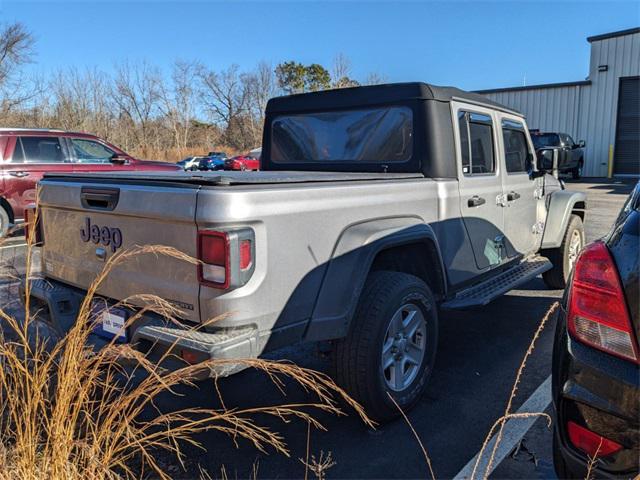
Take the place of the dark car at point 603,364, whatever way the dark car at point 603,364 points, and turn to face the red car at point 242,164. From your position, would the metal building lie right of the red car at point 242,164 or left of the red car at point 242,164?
right

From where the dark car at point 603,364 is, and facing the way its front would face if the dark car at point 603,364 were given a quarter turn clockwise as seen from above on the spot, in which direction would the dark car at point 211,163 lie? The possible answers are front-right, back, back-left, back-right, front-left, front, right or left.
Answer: back-left

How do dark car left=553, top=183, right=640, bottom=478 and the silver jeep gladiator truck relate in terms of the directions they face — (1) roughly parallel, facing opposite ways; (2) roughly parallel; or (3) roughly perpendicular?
roughly parallel

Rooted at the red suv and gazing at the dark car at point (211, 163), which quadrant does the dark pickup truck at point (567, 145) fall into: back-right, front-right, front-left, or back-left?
front-right

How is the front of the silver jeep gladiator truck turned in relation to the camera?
facing away from the viewer and to the right of the viewer

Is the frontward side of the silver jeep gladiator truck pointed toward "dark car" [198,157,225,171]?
no

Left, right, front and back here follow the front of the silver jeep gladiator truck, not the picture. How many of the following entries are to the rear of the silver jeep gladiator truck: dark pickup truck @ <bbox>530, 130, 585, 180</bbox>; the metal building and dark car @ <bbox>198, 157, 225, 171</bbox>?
0

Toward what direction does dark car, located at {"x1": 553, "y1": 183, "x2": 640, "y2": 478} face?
away from the camera

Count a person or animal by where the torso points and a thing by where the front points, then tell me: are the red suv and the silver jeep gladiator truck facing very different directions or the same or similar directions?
same or similar directions

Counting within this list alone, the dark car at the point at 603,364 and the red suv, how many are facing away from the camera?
1

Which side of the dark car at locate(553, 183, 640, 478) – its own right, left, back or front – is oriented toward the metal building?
front

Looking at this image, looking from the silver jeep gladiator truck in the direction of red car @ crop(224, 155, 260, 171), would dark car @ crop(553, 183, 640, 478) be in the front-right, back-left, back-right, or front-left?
back-right

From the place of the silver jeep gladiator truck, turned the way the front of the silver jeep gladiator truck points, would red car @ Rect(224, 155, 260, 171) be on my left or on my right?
on my left

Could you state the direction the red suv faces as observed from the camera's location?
facing to the right of the viewer

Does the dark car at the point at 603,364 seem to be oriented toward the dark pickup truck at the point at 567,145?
yes
